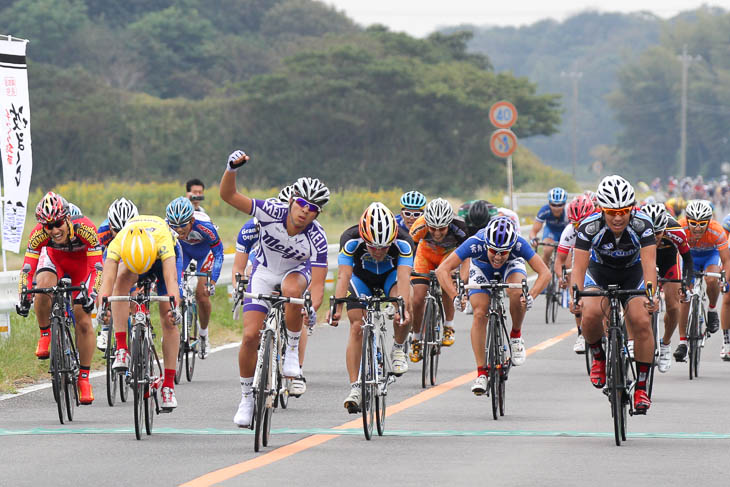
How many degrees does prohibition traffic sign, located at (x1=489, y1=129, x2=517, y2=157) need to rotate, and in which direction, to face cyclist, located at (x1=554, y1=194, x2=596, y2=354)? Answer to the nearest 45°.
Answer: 0° — it already faces them

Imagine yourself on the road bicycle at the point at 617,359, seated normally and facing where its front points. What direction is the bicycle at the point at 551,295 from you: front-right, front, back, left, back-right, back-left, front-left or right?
back

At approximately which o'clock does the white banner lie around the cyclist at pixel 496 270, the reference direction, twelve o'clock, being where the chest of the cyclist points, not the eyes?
The white banner is roughly at 4 o'clock from the cyclist.

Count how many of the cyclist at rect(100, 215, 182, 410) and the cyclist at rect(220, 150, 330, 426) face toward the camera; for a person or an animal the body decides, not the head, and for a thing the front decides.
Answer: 2

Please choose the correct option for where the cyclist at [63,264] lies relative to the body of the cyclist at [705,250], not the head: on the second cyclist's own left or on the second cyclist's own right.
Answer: on the second cyclist's own right

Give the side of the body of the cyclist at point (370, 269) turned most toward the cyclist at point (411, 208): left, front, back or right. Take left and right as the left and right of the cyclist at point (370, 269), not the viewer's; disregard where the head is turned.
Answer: back

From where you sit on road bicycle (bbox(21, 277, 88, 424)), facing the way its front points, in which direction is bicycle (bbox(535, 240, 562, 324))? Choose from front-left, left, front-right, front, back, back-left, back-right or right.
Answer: back-left

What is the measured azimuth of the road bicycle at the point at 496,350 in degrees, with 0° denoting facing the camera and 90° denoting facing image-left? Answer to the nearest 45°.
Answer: approximately 0°

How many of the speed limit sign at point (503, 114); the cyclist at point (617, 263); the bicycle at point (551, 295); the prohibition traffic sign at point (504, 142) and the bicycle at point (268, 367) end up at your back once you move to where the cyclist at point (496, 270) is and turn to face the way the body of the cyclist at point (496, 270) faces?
3
